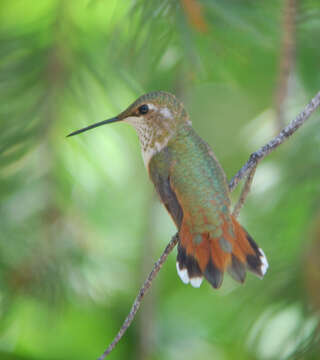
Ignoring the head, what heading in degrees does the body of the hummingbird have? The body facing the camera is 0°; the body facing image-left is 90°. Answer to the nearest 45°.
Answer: approximately 135°
